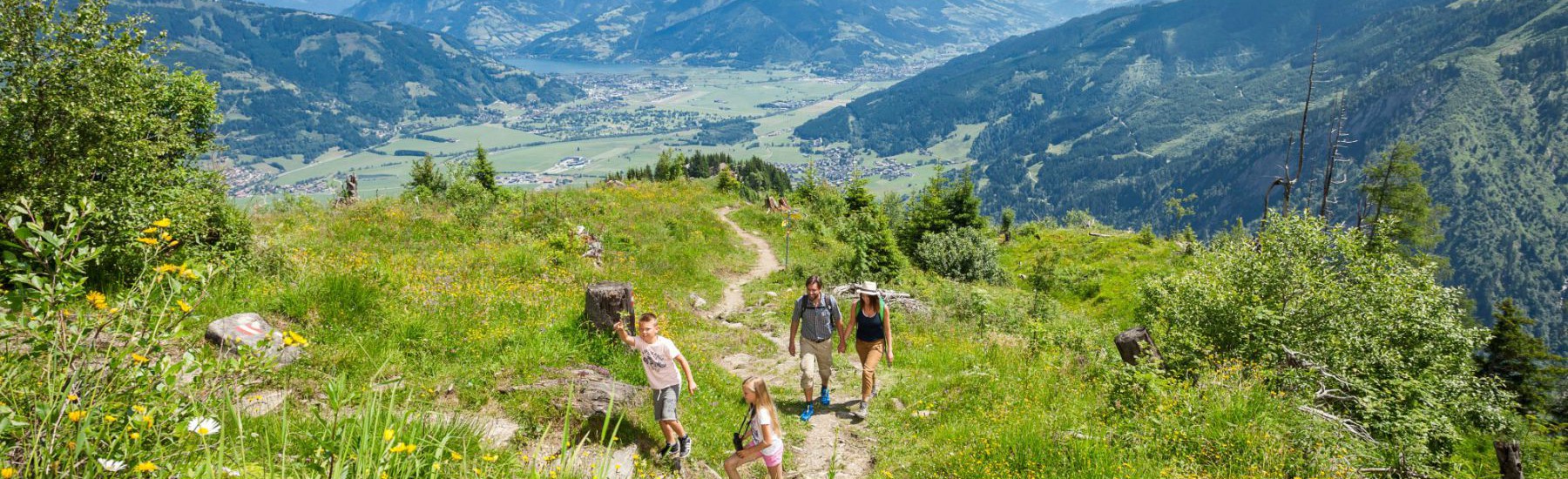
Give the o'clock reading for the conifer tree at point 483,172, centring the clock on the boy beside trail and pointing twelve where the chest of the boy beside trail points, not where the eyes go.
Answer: The conifer tree is roughly at 4 o'clock from the boy beside trail.

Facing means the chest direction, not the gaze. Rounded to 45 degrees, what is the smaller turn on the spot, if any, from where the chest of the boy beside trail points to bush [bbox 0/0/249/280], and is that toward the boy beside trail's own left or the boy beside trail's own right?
approximately 90° to the boy beside trail's own right

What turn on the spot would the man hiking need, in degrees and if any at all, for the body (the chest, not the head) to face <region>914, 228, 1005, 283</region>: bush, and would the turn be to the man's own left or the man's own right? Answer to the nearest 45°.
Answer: approximately 180°

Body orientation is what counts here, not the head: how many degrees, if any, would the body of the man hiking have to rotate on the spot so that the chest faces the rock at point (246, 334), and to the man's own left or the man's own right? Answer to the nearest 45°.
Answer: approximately 90° to the man's own right

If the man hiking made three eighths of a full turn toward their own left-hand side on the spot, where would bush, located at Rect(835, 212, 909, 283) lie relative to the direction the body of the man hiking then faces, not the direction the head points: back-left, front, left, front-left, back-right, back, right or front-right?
front-left
